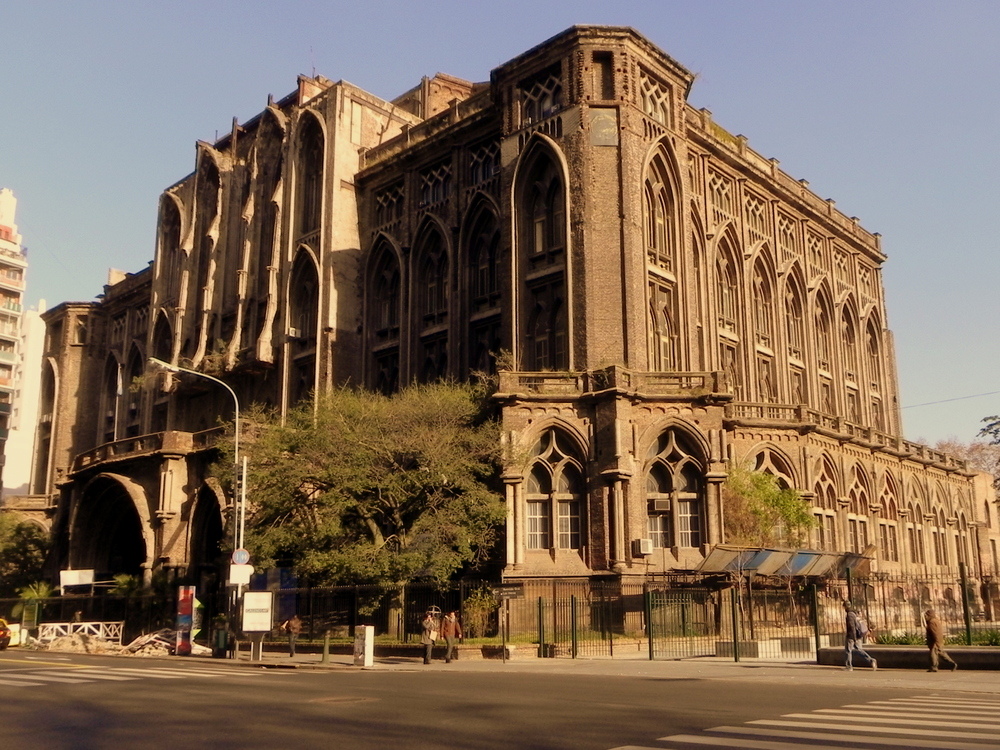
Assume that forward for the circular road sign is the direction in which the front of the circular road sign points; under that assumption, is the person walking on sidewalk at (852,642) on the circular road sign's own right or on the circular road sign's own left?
on the circular road sign's own left

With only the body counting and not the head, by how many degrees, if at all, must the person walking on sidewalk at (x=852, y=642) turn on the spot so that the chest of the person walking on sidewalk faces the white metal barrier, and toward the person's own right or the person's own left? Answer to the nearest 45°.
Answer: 0° — they already face it

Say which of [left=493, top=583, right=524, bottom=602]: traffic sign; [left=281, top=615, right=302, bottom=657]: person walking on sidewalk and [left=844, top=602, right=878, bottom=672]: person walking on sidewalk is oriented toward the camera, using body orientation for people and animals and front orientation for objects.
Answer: the traffic sign

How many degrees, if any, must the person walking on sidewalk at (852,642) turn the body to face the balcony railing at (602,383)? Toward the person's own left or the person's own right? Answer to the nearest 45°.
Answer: approximately 45° to the person's own right

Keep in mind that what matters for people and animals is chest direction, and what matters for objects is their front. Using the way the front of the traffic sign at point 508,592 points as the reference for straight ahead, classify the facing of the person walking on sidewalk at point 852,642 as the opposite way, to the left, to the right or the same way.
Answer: to the right

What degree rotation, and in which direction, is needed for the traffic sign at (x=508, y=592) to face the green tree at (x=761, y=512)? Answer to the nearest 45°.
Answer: approximately 135° to its left

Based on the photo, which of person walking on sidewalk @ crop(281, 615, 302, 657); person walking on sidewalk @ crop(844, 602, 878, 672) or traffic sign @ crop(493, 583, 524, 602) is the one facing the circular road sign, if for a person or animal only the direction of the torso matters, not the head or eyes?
person walking on sidewalk @ crop(844, 602, 878, 672)

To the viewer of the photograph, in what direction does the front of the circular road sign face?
facing the viewer
